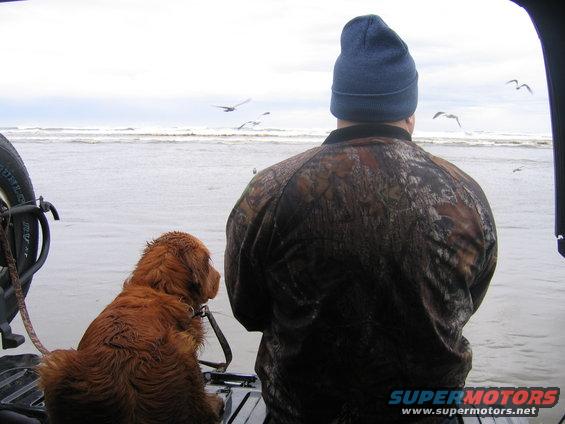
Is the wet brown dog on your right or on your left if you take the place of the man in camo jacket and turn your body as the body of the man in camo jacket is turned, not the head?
on your left

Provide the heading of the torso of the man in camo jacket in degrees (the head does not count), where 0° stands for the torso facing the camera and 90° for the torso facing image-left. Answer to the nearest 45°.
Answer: approximately 180°

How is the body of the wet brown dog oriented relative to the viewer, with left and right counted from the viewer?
facing away from the viewer and to the right of the viewer

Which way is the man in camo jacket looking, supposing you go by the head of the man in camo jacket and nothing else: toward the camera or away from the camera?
away from the camera

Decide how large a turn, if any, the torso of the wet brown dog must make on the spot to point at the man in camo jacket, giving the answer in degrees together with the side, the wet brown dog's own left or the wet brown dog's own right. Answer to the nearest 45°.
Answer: approximately 90° to the wet brown dog's own right
